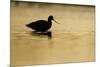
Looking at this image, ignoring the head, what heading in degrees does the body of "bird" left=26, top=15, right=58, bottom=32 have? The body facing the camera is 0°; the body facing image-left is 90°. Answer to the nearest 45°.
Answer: approximately 270°
